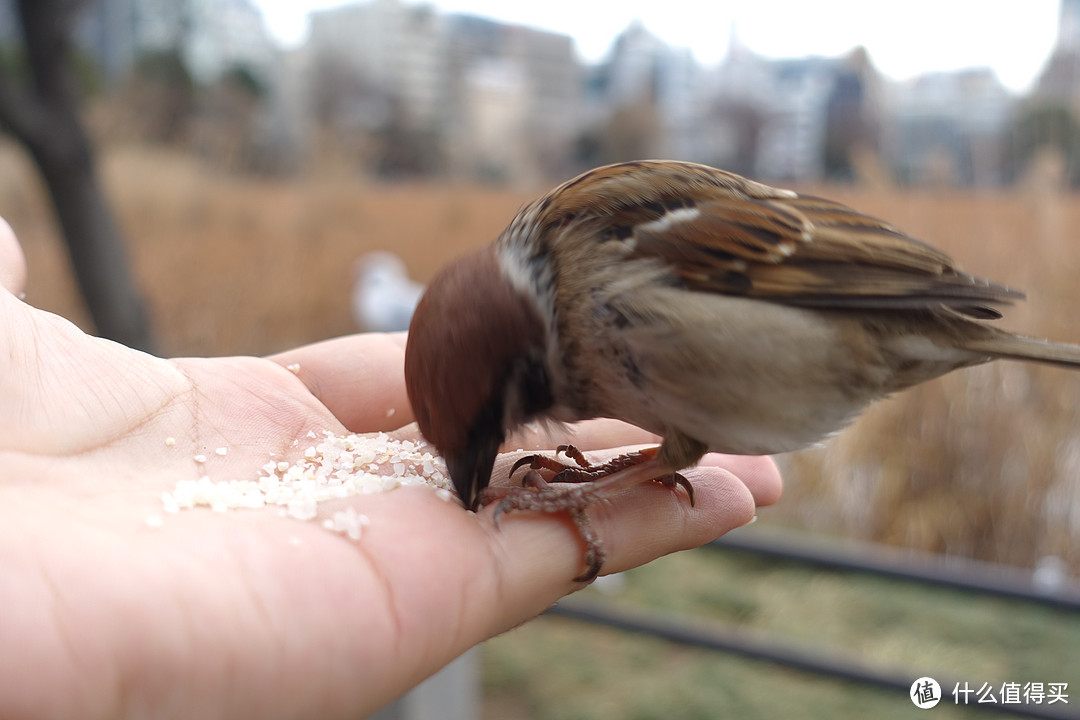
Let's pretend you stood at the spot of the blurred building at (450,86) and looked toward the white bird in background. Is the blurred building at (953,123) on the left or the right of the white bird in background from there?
left

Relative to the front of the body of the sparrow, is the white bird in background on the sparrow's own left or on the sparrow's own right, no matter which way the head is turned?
on the sparrow's own right

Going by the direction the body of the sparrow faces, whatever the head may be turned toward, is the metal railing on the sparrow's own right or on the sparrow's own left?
on the sparrow's own right

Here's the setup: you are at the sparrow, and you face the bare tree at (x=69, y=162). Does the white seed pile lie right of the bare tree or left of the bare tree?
left

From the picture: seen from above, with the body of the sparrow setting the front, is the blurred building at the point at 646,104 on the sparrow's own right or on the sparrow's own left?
on the sparrow's own right

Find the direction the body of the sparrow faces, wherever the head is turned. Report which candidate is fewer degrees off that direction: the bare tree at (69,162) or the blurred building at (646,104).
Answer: the bare tree

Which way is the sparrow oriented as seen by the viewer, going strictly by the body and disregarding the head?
to the viewer's left

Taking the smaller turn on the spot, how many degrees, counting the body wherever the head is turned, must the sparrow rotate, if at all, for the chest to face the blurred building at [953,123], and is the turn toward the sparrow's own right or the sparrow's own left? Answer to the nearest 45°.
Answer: approximately 90° to the sparrow's own right

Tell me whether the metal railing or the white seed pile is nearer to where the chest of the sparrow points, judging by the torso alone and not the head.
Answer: the white seed pile
